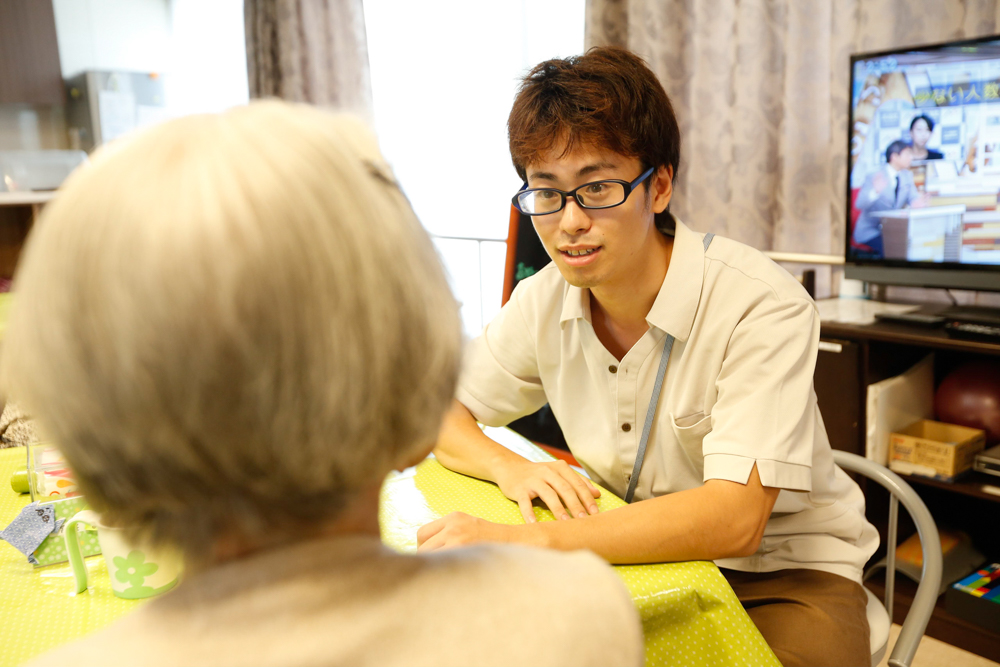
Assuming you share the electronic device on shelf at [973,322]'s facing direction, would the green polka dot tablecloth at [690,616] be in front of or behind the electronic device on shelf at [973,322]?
in front

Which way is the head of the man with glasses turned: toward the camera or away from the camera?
toward the camera

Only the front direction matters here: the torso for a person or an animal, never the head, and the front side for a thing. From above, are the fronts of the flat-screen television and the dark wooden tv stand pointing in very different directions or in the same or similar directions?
same or similar directions

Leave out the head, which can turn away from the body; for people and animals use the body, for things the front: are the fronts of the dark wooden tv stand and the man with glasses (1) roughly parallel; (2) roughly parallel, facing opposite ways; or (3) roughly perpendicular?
roughly parallel

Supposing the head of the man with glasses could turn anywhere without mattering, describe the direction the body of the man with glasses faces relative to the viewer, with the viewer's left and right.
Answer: facing the viewer and to the left of the viewer

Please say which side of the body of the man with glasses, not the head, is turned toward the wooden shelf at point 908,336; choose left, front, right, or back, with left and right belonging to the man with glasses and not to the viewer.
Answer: back

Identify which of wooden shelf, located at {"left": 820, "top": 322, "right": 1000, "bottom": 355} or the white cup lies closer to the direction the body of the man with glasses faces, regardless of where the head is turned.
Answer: the white cup

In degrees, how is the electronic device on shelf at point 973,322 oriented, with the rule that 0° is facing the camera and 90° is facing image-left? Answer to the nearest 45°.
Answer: approximately 45°

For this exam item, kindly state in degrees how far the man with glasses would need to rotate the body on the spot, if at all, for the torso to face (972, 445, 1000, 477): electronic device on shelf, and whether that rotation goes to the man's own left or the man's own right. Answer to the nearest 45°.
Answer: approximately 180°

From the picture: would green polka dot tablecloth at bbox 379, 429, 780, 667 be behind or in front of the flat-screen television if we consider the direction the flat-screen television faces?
in front

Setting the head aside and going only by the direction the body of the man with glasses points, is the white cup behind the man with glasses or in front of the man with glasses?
in front
